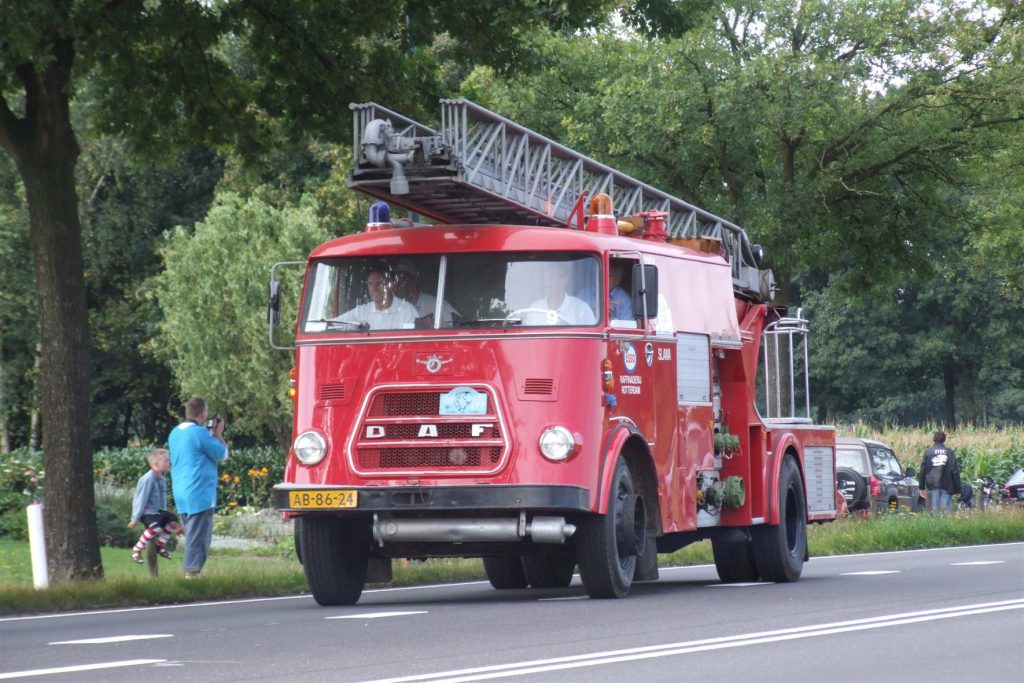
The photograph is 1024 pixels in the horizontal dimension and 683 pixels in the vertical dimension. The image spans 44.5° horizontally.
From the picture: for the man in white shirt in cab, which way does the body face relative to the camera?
toward the camera

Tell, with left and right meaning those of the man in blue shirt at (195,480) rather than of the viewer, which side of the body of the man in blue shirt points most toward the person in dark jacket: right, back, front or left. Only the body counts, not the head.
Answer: front

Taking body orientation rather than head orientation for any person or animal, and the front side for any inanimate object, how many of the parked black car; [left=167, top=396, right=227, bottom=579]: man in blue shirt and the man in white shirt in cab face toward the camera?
1

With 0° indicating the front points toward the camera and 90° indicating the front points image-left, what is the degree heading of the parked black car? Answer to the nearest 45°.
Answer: approximately 225°

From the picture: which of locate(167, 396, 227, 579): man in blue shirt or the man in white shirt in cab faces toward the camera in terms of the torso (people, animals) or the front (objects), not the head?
the man in white shirt in cab

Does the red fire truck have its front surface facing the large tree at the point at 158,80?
no

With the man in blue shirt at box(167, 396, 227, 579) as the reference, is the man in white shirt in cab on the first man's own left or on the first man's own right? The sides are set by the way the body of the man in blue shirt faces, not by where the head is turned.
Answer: on the first man's own right

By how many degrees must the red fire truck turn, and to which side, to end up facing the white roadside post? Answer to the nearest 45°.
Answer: approximately 90° to its right

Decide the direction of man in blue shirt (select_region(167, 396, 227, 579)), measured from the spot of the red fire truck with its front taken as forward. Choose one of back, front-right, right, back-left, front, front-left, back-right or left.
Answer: right

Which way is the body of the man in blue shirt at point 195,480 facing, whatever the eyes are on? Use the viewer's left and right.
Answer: facing away from the viewer and to the right of the viewer

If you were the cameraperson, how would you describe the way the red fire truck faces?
facing the viewer and to the left of the viewer

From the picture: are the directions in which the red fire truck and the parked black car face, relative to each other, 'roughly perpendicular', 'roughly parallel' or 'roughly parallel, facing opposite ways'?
roughly parallel, facing opposite ways

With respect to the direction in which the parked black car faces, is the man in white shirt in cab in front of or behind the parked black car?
behind

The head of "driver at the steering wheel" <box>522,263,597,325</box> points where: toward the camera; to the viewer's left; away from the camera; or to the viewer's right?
toward the camera

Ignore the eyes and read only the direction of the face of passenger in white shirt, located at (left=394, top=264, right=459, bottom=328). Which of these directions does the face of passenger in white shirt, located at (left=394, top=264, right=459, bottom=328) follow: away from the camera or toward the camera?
toward the camera
